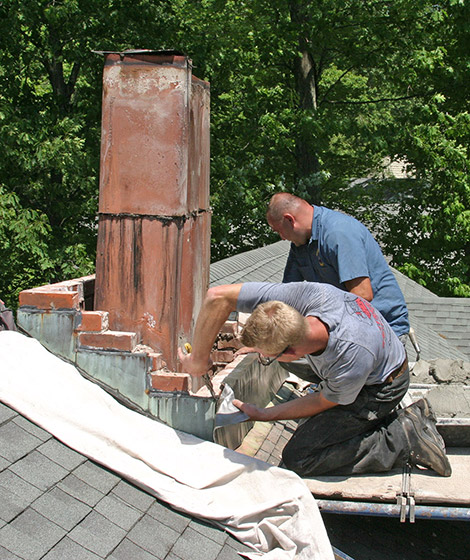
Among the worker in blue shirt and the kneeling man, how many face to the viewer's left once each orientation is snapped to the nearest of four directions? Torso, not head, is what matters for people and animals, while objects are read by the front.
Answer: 2

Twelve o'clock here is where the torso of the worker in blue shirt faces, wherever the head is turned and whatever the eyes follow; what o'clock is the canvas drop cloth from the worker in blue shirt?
The canvas drop cloth is roughly at 10 o'clock from the worker in blue shirt.

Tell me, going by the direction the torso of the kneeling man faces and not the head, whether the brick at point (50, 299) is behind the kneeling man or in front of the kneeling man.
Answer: in front

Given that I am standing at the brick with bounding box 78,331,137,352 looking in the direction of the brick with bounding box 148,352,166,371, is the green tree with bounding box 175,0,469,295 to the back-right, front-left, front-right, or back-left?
front-left

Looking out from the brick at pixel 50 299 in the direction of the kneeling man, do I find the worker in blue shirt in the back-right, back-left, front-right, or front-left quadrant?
front-left

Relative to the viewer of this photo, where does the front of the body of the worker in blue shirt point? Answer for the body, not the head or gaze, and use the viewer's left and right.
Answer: facing to the left of the viewer

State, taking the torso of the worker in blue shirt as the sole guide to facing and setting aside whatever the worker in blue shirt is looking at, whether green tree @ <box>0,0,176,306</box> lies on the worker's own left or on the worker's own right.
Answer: on the worker's own right

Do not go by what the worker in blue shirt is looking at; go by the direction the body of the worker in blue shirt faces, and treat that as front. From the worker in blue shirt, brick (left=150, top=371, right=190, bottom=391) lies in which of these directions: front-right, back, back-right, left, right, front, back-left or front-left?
front-left

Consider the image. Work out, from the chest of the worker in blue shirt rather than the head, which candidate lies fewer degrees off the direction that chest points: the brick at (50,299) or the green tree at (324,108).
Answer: the brick

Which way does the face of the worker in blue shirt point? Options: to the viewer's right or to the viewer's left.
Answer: to the viewer's left

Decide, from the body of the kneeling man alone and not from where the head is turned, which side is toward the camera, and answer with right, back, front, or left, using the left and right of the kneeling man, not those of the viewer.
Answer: left

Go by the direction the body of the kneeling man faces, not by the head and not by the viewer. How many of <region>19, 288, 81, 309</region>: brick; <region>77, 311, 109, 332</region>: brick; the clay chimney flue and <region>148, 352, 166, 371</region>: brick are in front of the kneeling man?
4

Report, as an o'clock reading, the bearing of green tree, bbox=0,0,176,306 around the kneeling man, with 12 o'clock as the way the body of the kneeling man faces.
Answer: The green tree is roughly at 2 o'clock from the kneeling man.

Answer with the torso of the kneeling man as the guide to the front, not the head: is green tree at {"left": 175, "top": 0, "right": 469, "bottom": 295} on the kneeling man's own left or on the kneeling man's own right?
on the kneeling man's own right

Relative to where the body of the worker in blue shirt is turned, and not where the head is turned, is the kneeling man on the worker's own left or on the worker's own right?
on the worker's own left

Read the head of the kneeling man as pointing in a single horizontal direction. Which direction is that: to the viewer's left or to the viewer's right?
to the viewer's left

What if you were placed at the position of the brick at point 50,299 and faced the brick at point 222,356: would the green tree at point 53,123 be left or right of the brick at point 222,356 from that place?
left
